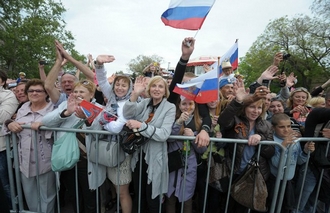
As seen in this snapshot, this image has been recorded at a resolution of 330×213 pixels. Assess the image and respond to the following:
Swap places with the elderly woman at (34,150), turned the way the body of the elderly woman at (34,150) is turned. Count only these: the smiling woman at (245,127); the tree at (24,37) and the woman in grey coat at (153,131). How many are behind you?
1

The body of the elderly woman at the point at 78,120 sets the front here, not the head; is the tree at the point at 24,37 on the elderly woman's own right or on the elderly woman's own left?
on the elderly woman's own right

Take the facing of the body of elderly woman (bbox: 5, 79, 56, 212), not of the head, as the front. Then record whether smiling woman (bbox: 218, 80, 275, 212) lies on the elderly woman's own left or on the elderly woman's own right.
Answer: on the elderly woman's own left

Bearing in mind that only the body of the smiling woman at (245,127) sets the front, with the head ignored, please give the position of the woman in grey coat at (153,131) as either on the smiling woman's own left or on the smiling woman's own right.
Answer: on the smiling woman's own right

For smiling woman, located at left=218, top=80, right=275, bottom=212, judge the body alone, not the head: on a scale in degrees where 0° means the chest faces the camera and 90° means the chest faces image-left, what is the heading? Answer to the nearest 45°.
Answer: approximately 0°

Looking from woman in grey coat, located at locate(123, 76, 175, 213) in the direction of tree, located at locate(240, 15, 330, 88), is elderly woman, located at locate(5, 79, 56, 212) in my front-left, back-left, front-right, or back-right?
back-left

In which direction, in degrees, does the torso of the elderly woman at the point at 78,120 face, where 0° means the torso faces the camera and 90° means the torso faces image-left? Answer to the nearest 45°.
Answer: approximately 45°

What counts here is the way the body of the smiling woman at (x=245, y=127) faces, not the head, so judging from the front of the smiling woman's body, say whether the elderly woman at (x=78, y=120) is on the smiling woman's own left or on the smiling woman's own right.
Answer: on the smiling woman's own right

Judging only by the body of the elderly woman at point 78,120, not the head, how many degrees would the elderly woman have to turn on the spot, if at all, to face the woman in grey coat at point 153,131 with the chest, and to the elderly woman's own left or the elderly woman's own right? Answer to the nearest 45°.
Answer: approximately 90° to the elderly woman's own left

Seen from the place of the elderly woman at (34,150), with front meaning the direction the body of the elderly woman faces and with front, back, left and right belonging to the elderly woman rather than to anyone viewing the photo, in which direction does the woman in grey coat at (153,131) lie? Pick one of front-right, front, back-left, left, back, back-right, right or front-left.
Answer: front-left

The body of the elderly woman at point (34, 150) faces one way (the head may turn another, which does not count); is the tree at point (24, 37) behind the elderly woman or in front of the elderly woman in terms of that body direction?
behind

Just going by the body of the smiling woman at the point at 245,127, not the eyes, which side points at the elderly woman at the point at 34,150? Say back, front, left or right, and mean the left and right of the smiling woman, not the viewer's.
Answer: right
